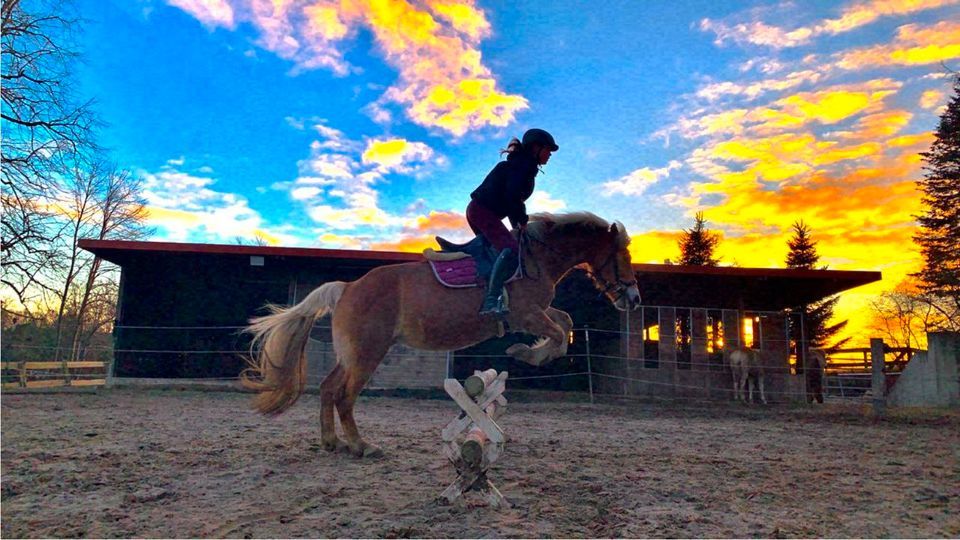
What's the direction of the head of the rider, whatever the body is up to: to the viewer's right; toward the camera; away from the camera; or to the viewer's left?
to the viewer's right

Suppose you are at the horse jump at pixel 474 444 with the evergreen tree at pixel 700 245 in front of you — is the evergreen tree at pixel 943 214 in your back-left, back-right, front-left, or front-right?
front-right

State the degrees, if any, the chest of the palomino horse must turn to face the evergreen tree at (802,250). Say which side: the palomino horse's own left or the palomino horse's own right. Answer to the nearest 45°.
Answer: approximately 45° to the palomino horse's own left

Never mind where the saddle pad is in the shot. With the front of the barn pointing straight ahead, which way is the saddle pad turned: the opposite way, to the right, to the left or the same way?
to the left

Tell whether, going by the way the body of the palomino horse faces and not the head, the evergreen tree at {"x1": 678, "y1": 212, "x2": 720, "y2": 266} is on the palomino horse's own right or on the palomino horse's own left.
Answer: on the palomino horse's own left

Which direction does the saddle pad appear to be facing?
to the viewer's right

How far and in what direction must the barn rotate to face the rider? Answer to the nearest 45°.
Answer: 0° — it already faces them

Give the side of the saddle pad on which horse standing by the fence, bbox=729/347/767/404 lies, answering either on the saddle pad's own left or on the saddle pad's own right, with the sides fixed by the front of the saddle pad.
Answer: on the saddle pad's own left

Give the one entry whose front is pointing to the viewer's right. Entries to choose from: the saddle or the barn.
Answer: the saddle

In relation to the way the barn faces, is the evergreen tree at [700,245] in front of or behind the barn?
behind

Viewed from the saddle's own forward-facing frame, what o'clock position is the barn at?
The barn is roughly at 9 o'clock from the saddle.

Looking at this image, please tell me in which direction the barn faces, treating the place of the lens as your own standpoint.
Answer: facing the viewer

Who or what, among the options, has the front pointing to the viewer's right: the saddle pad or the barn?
the saddle pad

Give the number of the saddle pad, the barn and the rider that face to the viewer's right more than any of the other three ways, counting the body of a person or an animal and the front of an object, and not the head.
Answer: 2

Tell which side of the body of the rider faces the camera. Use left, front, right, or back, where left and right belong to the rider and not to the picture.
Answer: right

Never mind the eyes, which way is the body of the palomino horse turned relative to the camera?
to the viewer's right

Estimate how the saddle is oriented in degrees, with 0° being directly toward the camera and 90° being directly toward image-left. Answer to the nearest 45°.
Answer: approximately 270°
